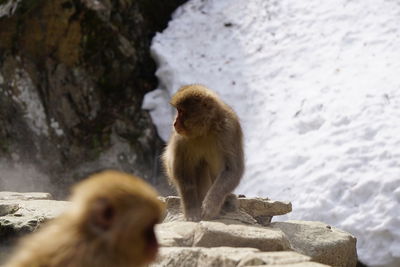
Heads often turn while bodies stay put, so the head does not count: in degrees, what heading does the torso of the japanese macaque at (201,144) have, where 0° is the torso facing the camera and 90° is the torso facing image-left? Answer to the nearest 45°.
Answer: approximately 45°

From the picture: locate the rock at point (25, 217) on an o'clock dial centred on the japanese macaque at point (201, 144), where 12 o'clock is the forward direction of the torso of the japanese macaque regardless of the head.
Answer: The rock is roughly at 3 o'clock from the japanese macaque.

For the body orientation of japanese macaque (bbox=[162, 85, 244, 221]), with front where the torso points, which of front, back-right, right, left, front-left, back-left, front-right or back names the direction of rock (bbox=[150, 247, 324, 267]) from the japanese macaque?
front-left

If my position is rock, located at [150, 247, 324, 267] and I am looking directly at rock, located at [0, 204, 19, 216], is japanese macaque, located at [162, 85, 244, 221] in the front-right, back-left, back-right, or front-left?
front-right

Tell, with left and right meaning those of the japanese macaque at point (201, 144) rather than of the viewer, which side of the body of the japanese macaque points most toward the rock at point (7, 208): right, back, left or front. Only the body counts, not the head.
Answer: right

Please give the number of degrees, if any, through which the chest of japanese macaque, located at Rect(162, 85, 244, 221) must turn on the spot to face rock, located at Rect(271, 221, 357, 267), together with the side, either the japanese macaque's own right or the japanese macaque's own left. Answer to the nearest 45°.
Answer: approximately 90° to the japanese macaque's own left

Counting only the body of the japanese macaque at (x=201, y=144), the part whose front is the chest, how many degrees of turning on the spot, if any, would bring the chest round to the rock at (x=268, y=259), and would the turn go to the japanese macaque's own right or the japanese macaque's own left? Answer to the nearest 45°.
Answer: approximately 45° to the japanese macaque's own left

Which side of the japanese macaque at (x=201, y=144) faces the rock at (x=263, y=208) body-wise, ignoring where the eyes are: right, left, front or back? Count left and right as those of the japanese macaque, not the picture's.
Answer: left
